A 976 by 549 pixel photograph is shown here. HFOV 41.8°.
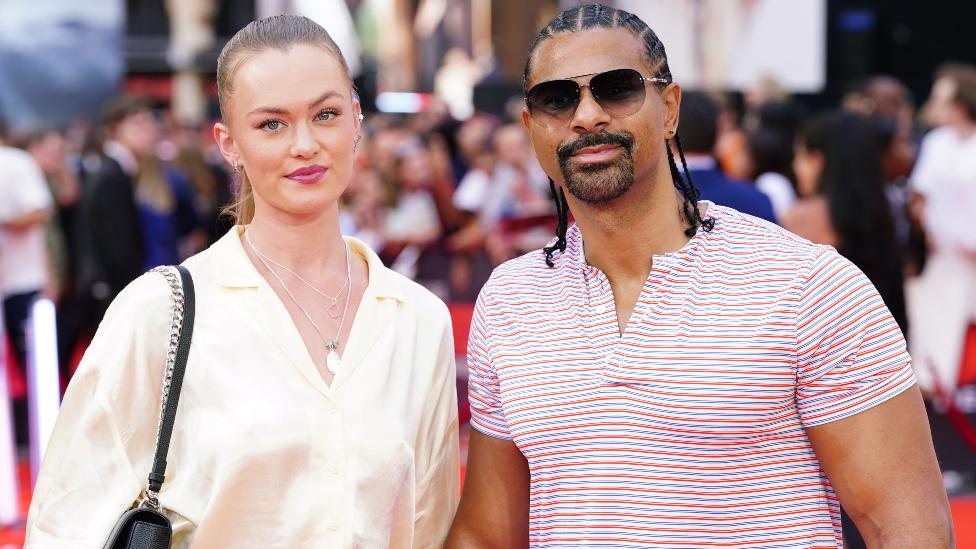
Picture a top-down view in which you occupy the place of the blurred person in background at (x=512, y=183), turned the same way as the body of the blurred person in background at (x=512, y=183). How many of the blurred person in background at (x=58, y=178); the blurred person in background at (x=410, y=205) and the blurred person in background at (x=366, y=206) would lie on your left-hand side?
0

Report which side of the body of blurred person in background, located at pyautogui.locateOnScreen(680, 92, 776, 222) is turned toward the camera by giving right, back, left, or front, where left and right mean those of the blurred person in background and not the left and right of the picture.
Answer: back

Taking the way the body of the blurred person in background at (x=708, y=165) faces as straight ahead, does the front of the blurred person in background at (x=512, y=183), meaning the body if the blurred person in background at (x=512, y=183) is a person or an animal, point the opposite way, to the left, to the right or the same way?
the opposite way

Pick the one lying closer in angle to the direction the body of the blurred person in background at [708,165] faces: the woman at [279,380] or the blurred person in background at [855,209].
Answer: the blurred person in background

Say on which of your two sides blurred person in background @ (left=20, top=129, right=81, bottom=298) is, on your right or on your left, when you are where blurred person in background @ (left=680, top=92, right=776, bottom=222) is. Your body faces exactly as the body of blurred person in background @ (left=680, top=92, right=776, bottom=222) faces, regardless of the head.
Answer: on your left

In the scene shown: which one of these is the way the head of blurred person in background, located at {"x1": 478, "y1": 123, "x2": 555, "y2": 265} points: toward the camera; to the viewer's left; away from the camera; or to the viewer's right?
toward the camera

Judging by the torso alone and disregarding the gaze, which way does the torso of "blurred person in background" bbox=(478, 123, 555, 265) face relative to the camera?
toward the camera

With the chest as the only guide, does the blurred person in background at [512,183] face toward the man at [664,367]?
yes

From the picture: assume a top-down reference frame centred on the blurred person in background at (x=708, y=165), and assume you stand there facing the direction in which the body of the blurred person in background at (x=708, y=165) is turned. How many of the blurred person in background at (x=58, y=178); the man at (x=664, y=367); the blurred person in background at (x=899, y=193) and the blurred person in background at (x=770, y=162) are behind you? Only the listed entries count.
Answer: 1

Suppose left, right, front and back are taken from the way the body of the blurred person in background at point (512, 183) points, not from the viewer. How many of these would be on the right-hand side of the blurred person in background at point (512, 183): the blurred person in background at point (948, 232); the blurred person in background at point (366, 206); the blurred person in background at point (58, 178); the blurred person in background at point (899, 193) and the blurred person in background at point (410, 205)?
3

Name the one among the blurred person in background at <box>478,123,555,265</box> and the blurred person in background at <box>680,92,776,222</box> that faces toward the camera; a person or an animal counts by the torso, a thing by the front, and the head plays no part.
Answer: the blurred person in background at <box>478,123,555,265</box>
